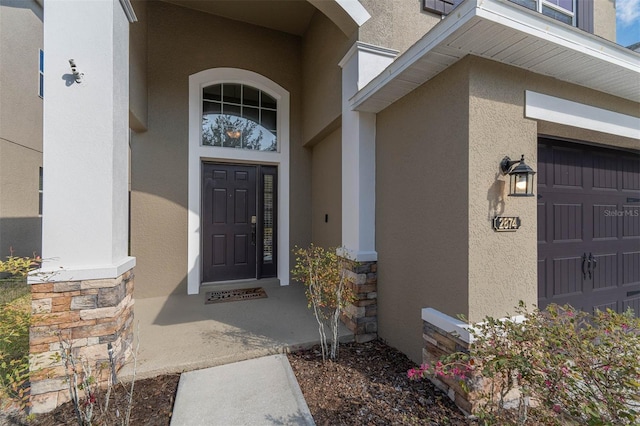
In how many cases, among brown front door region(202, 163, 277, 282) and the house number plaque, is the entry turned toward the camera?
2

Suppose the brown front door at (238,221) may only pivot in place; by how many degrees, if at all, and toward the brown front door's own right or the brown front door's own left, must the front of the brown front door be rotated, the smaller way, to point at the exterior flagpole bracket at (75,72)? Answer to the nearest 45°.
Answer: approximately 45° to the brown front door's own right

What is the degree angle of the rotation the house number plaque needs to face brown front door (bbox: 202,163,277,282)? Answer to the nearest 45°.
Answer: approximately 90° to its right

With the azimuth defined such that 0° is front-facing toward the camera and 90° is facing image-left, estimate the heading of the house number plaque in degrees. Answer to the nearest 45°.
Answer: approximately 0°

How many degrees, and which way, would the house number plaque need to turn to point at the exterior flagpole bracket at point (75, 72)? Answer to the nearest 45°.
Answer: approximately 45° to its right
